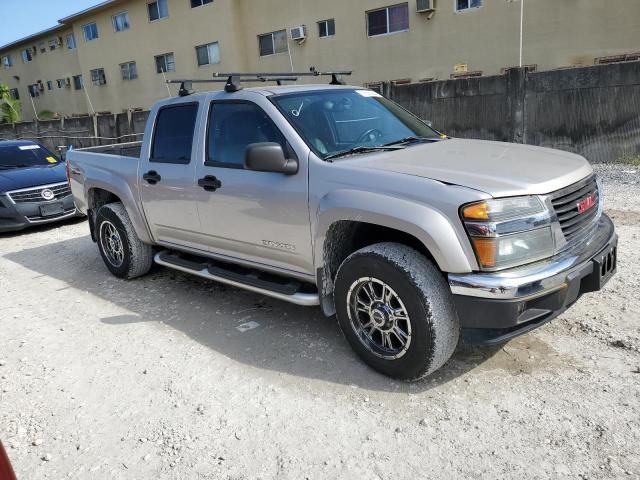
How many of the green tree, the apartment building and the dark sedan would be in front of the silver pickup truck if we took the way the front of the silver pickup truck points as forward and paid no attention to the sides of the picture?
0

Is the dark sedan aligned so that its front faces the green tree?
no

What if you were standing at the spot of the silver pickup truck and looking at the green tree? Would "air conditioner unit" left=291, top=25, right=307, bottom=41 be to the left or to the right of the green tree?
right

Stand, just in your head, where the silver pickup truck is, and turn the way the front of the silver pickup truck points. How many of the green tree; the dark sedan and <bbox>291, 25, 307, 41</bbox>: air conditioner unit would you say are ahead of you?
0

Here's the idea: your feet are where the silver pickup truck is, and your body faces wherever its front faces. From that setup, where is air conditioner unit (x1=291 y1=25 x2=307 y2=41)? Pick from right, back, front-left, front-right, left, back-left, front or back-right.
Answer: back-left

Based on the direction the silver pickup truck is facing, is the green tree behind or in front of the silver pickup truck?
behind

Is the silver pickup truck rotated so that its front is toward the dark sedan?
no

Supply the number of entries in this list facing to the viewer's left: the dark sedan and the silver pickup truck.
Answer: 0

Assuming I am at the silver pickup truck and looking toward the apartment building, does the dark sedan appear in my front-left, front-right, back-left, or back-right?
front-left

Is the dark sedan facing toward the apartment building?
no

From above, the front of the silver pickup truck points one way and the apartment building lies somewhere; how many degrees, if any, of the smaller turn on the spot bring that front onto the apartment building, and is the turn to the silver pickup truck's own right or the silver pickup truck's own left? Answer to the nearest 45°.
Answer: approximately 135° to the silver pickup truck's own left

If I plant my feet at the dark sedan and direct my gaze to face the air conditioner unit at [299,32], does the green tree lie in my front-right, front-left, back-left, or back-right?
front-left

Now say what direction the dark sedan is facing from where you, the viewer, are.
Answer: facing the viewer and to the right of the viewer
